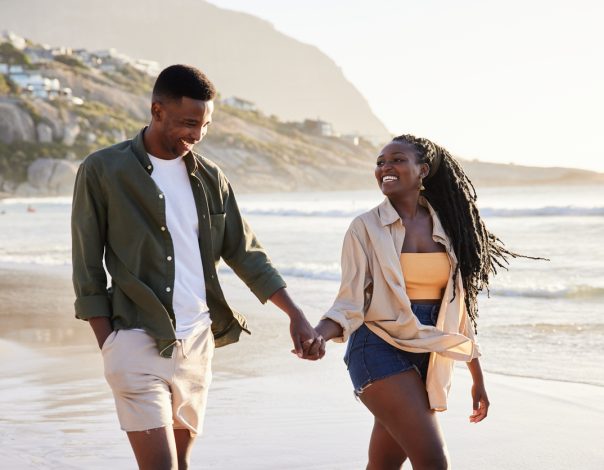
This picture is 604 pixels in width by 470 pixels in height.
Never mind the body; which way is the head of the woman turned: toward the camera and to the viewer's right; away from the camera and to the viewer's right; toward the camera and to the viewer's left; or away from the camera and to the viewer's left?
toward the camera and to the viewer's left

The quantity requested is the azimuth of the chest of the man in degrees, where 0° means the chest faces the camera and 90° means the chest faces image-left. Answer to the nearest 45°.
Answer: approximately 315°

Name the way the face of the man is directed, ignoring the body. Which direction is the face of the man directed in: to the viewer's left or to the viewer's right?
to the viewer's right

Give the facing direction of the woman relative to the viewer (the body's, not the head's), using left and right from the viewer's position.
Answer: facing the viewer and to the right of the viewer

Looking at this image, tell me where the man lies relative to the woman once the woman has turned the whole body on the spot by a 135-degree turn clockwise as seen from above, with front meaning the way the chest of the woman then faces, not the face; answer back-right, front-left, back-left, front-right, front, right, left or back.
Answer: front-left
